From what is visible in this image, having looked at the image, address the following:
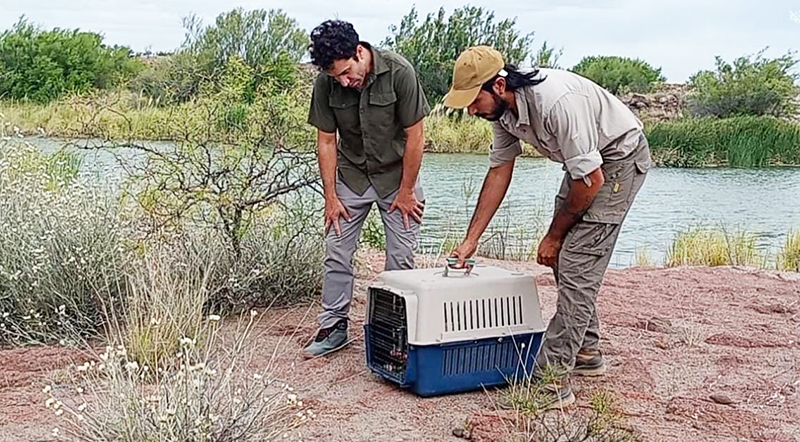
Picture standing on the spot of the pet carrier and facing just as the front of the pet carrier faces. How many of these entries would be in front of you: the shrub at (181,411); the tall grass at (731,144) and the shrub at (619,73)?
1

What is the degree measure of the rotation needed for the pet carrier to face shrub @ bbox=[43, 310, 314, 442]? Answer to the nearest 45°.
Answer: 0° — it already faces it

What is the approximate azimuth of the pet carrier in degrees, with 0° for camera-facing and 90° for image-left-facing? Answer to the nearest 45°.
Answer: approximately 45°

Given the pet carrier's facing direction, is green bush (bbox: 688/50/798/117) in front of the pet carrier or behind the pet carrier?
behind

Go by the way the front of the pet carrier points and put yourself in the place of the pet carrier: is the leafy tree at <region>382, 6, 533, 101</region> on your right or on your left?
on your right

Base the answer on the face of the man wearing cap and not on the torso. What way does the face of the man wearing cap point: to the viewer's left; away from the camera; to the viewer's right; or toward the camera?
to the viewer's left

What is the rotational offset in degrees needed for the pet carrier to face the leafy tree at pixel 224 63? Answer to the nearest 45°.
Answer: approximately 90° to its right

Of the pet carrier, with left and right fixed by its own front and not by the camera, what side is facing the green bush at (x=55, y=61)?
right

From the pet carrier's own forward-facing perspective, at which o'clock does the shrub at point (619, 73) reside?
The shrub is roughly at 5 o'clock from the pet carrier.

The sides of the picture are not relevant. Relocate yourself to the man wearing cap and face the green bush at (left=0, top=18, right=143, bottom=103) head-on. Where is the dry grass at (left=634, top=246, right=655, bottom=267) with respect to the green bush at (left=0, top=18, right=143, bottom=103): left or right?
right
